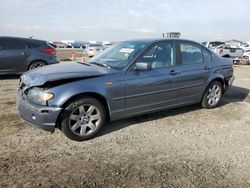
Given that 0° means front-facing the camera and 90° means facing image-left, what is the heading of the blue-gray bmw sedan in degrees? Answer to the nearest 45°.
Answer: approximately 45°

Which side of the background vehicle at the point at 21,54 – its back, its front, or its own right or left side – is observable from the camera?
left

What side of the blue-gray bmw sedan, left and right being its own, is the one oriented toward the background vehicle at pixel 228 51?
back

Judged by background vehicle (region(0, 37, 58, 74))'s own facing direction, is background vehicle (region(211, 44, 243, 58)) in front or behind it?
behind
